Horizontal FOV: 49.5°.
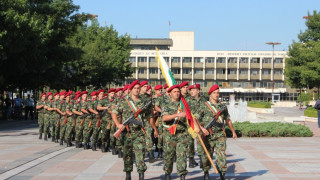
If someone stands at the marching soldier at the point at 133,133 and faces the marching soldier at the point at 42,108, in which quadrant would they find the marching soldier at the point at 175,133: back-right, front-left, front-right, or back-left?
back-right

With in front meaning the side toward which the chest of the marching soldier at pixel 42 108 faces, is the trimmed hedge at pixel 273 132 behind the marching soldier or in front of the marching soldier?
in front

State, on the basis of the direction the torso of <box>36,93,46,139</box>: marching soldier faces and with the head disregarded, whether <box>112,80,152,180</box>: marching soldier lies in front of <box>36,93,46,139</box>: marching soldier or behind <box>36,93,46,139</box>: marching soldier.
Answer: in front

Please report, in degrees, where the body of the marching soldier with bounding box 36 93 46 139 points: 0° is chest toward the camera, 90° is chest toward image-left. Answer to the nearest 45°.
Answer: approximately 315°

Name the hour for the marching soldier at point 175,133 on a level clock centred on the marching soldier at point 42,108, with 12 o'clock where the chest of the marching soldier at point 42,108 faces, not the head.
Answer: the marching soldier at point 175,133 is roughly at 1 o'clock from the marching soldier at point 42,108.
